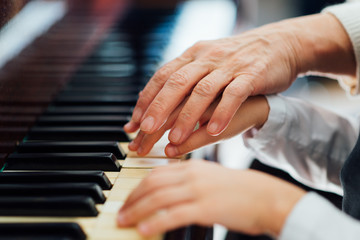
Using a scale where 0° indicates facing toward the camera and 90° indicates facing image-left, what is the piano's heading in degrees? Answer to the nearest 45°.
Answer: approximately 270°
